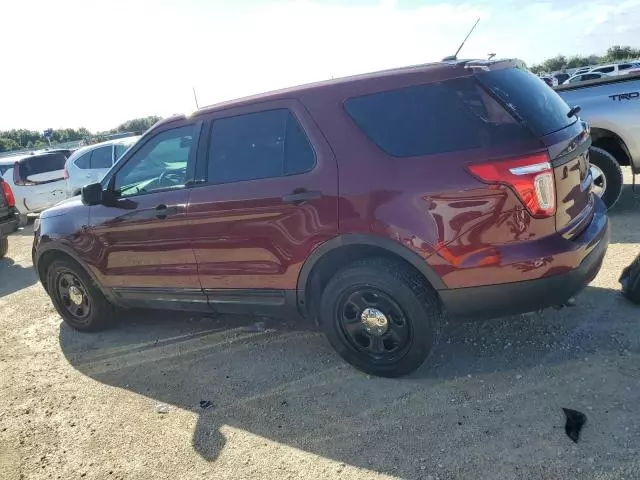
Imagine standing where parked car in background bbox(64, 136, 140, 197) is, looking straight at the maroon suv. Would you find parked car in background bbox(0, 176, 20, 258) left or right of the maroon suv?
right

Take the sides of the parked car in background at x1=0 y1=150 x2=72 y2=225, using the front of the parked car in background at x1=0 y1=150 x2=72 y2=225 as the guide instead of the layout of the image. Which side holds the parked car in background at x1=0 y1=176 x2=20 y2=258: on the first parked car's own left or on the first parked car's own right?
on the first parked car's own left

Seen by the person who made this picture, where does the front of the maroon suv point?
facing away from the viewer and to the left of the viewer

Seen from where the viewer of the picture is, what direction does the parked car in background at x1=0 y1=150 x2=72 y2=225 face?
facing away from the viewer and to the left of the viewer

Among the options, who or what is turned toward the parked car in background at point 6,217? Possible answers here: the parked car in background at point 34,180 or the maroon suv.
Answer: the maroon suv
